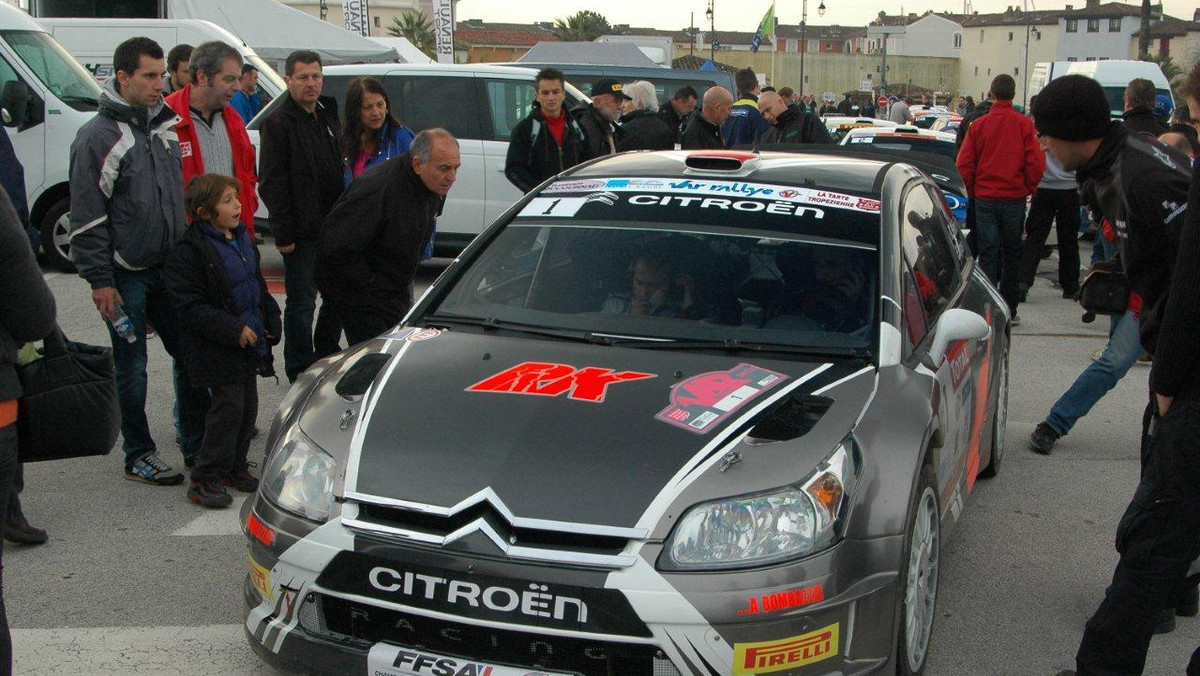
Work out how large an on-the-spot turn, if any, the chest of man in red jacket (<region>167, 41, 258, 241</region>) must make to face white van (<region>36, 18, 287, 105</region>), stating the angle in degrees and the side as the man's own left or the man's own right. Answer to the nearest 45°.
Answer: approximately 135° to the man's own left

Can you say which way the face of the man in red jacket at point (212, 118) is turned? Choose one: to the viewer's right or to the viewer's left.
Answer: to the viewer's right

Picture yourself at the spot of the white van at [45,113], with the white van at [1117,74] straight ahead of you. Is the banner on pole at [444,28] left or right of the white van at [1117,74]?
left

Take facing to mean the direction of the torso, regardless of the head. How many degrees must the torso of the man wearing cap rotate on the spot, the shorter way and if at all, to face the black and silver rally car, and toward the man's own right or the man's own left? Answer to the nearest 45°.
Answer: approximately 45° to the man's own right

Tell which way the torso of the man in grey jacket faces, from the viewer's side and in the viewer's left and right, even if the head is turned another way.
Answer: facing the viewer and to the right of the viewer

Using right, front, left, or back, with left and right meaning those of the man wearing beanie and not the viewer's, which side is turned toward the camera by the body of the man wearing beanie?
left

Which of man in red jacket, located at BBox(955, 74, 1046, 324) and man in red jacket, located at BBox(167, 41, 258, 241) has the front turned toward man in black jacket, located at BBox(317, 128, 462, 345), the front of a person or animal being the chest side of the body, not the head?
man in red jacket, located at BBox(167, 41, 258, 241)

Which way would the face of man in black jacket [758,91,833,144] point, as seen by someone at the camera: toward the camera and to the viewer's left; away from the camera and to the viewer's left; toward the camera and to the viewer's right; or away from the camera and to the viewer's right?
toward the camera and to the viewer's left

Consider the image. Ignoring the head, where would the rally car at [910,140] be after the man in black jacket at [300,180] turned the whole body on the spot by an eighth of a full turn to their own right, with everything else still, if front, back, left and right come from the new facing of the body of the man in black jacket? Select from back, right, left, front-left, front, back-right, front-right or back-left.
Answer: back-left
